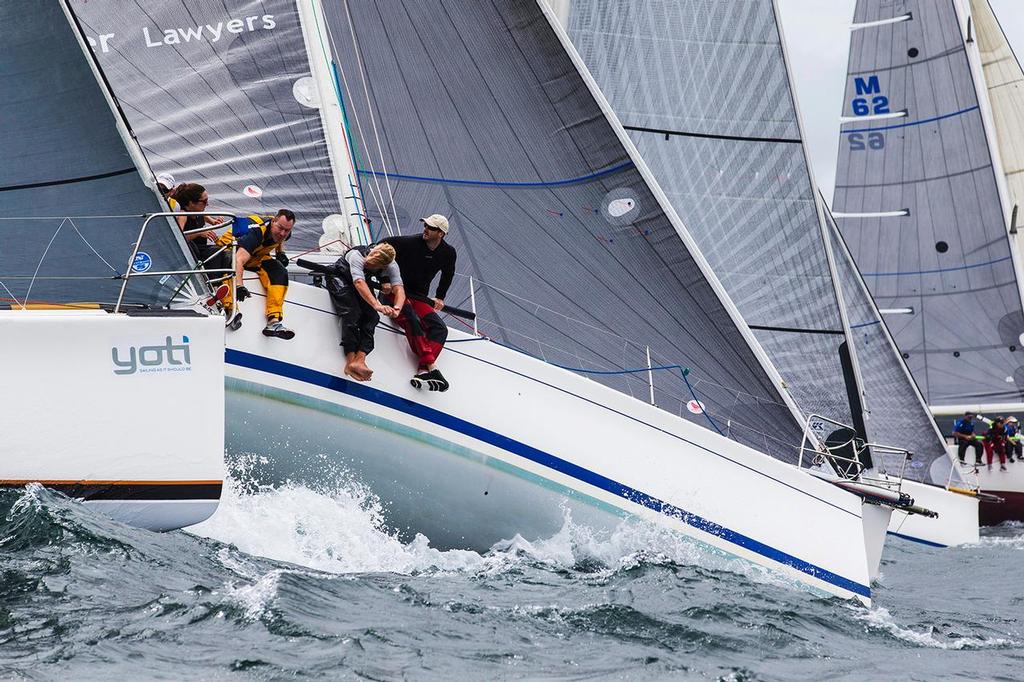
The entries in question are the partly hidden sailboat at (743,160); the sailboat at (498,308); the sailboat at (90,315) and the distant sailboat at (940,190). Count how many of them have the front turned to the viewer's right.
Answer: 4

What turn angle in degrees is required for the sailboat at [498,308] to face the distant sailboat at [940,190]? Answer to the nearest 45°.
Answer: approximately 45° to its left

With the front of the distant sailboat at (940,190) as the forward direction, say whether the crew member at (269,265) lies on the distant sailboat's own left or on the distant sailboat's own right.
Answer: on the distant sailboat's own right

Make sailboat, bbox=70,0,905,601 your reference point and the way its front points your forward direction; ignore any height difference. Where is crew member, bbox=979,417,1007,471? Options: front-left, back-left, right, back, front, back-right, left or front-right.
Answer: front-left

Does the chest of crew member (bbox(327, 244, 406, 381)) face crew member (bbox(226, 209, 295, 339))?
no

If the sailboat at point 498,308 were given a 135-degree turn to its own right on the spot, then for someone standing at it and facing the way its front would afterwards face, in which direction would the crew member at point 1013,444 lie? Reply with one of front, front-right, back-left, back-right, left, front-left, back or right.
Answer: back

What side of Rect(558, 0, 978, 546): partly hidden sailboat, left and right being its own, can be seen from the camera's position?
right

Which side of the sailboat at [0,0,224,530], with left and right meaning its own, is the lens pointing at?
right

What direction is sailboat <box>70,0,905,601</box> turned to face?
to the viewer's right

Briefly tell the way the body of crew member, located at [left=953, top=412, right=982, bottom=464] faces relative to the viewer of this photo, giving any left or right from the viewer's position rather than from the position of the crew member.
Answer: facing the viewer and to the right of the viewer

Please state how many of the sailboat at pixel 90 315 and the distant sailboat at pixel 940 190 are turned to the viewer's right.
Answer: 2

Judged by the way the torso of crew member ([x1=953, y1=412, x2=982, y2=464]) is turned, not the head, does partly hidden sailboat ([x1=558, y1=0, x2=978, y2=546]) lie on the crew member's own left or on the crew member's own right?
on the crew member's own right

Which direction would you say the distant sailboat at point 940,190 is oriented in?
to the viewer's right

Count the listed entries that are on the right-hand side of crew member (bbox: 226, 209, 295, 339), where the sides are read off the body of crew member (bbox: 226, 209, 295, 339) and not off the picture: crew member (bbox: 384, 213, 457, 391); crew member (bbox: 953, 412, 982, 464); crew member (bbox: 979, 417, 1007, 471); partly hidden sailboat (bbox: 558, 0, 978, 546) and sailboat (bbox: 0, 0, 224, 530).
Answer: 1

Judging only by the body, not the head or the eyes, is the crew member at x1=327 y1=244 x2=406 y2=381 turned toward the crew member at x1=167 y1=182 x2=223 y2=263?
no

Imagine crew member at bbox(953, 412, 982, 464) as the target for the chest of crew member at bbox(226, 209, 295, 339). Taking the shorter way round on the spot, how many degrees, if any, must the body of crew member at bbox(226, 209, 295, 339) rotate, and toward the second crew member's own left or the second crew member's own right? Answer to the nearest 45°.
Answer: approximately 90° to the second crew member's own left
